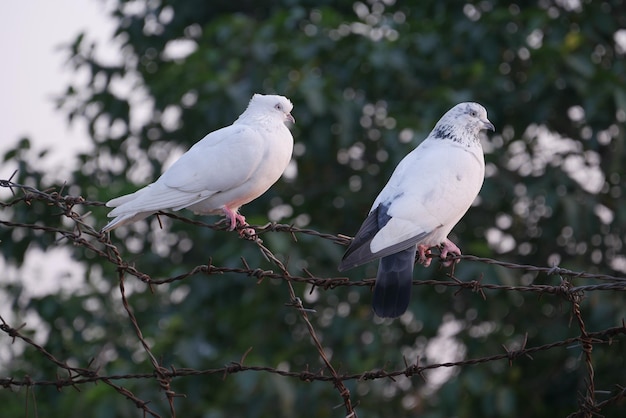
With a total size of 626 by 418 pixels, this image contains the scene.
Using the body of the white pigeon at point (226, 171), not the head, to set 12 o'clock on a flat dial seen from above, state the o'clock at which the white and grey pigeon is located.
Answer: The white and grey pigeon is roughly at 1 o'clock from the white pigeon.

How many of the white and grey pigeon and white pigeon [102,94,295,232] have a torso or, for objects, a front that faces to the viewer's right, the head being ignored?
2

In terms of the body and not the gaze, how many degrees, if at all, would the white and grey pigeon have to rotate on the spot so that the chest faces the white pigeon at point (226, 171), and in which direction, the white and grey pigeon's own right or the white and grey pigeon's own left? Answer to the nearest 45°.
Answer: approximately 180°

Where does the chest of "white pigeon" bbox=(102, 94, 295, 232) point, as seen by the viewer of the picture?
to the viewer's right

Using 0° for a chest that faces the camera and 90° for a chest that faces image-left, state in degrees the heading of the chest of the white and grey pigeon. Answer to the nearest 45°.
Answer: approximately 270°
